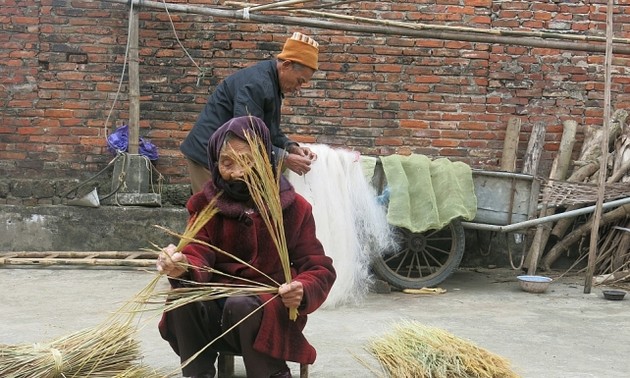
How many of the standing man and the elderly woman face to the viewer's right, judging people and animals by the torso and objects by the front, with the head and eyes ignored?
1

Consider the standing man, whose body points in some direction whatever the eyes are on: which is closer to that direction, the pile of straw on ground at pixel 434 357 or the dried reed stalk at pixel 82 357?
the pile of straw on ground

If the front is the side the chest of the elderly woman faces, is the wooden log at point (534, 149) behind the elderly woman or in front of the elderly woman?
behind

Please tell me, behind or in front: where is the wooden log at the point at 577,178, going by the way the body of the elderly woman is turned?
behind

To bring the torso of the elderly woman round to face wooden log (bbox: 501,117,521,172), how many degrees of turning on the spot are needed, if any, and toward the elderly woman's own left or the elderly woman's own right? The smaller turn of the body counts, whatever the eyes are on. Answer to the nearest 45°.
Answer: approximately 180°

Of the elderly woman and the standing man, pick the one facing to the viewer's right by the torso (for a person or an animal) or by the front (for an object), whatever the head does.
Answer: the standing man

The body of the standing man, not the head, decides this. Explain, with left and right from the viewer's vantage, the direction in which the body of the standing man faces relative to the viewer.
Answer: facing to the right of the viewer

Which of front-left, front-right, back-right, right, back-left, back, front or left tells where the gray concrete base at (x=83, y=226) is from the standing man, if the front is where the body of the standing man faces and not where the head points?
back-left

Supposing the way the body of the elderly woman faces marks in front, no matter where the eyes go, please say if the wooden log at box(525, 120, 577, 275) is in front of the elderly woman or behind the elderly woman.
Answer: behind

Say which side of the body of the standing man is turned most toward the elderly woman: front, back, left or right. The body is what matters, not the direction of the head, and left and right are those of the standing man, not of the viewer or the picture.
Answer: right
